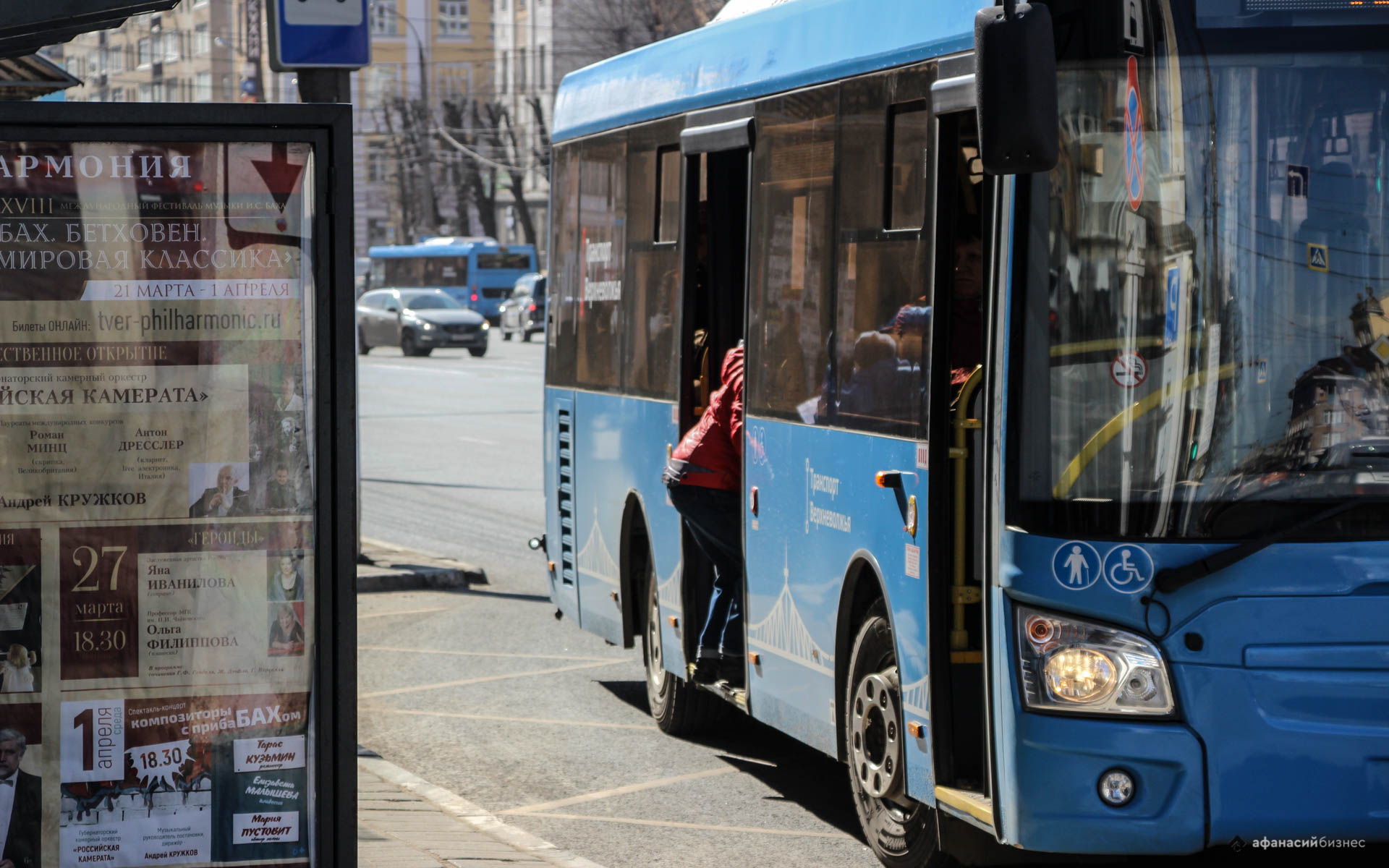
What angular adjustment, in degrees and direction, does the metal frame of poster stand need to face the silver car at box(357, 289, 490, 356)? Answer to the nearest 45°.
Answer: approximately 180°

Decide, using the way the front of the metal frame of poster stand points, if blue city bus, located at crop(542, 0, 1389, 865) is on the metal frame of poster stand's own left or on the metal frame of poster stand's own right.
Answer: on the metal frame of poster stand's own left

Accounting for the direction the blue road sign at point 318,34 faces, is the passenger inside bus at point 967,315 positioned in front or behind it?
in front

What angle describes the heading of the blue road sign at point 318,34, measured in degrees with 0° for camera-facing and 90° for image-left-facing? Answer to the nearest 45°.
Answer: approximately 0°

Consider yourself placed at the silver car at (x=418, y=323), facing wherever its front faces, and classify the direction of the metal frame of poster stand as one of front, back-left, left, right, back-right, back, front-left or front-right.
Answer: front-right

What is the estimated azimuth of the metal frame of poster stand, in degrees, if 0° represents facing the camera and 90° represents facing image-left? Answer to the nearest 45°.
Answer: approximately 0°

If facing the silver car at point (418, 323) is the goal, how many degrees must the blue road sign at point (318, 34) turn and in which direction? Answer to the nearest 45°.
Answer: approximately 180°

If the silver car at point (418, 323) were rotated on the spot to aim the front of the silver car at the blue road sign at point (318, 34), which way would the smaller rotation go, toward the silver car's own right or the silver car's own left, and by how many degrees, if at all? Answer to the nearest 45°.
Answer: approximately 45° to the silver car's own right
